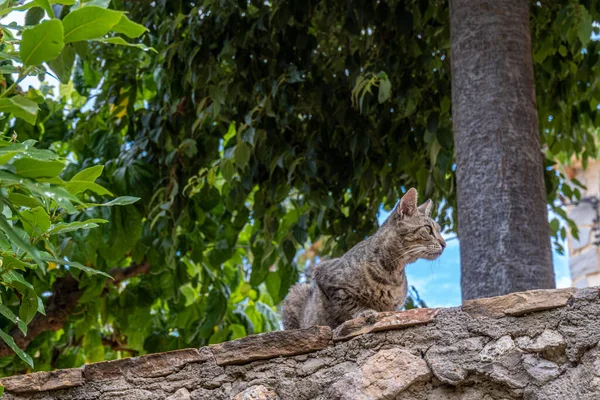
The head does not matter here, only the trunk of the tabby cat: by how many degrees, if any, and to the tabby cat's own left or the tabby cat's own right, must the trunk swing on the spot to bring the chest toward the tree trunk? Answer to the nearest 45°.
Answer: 0° — it already faces it

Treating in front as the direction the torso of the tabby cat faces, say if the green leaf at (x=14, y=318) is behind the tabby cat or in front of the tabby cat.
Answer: behind

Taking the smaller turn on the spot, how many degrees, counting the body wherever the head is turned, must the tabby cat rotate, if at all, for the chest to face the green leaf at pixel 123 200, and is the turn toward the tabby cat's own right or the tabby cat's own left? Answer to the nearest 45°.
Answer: approximately 135° to the tabby cat's own right

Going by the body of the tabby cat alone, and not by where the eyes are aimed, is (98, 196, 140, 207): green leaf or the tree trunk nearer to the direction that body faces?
the tree trunk

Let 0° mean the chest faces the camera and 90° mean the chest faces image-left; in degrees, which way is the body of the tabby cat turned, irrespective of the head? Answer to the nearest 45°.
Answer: approximately 270°
